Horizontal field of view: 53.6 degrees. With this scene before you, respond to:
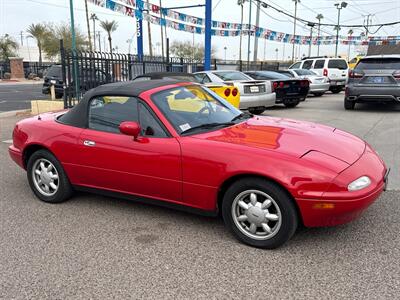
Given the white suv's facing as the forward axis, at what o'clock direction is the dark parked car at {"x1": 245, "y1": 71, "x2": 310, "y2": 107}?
The dark parked car is roughly at 8 o'clock from the white suv.

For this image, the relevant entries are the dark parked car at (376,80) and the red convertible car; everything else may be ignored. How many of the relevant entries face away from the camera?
1

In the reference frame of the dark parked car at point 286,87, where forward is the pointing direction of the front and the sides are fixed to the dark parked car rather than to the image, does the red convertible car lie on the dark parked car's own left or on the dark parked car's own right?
on the dark parked car's own left

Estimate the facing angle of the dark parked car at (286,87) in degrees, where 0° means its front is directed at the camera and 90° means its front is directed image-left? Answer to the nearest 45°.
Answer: approximately 135°

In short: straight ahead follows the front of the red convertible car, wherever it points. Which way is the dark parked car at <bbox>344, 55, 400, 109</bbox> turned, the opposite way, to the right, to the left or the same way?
to the left

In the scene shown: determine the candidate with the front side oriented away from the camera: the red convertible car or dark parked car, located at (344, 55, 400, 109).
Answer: the dark parked car

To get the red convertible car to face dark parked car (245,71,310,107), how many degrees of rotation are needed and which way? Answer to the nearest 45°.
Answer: approximately 135° to its left

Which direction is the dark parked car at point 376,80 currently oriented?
away from the camera

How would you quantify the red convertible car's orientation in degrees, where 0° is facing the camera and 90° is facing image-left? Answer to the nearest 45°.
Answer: approximately 315°

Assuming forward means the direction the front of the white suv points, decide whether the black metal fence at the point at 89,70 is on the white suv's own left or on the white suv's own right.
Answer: on the white suv's own left

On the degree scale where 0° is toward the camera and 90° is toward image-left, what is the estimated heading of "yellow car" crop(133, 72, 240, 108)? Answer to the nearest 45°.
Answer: approximately 135°

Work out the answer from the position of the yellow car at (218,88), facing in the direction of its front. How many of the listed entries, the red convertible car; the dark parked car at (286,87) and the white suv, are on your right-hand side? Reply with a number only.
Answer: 2

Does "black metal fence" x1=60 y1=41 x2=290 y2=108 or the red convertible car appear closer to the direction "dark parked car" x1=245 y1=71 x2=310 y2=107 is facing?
the black metal fence
